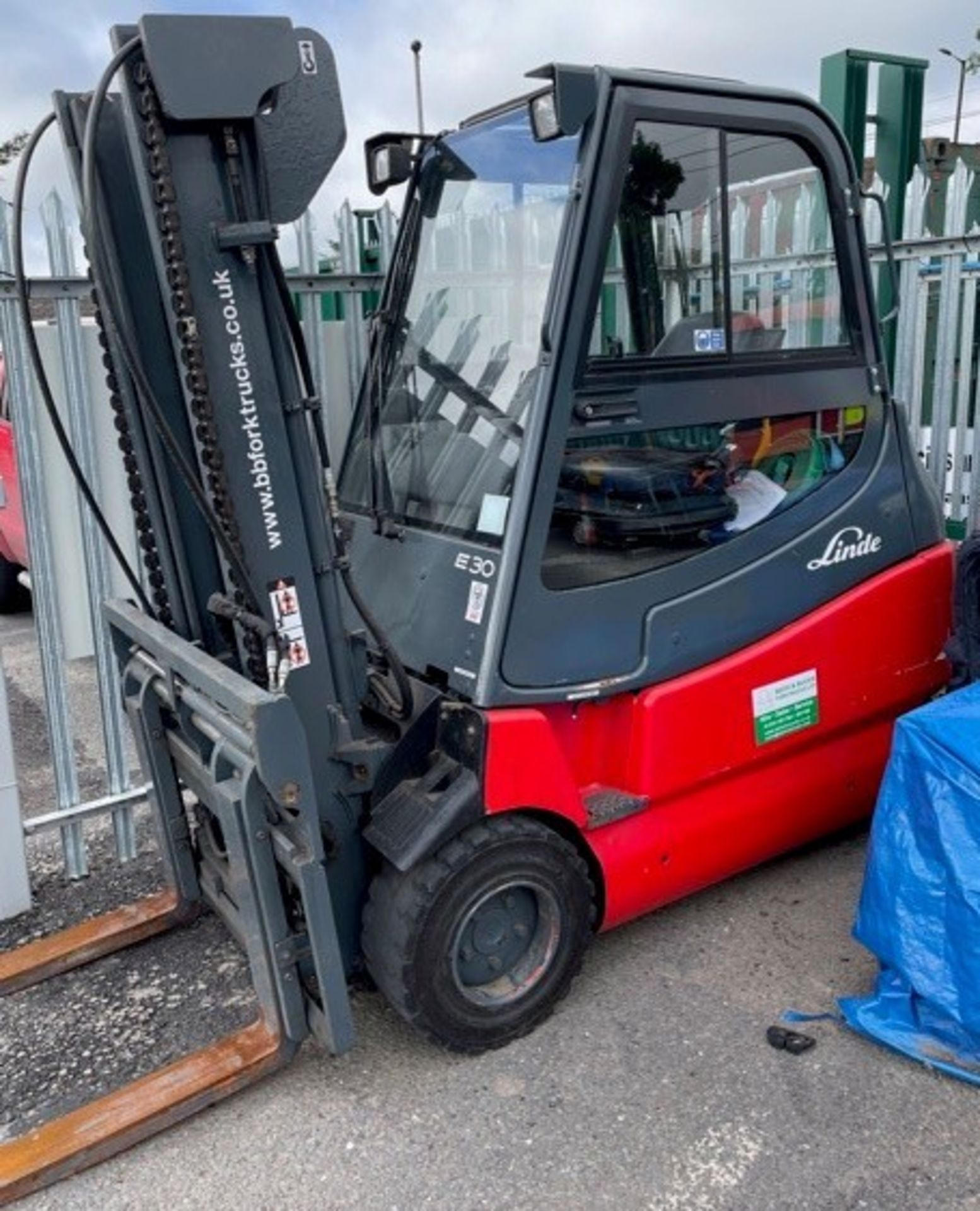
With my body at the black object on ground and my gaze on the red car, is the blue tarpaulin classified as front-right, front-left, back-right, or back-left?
back-right

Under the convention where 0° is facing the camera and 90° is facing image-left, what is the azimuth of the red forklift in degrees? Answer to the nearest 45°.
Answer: approximately 45°

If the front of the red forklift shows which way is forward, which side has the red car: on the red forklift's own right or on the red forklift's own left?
on the red forklift's own right

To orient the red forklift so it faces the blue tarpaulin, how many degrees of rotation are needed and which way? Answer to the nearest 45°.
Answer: approximately 135° to its left
